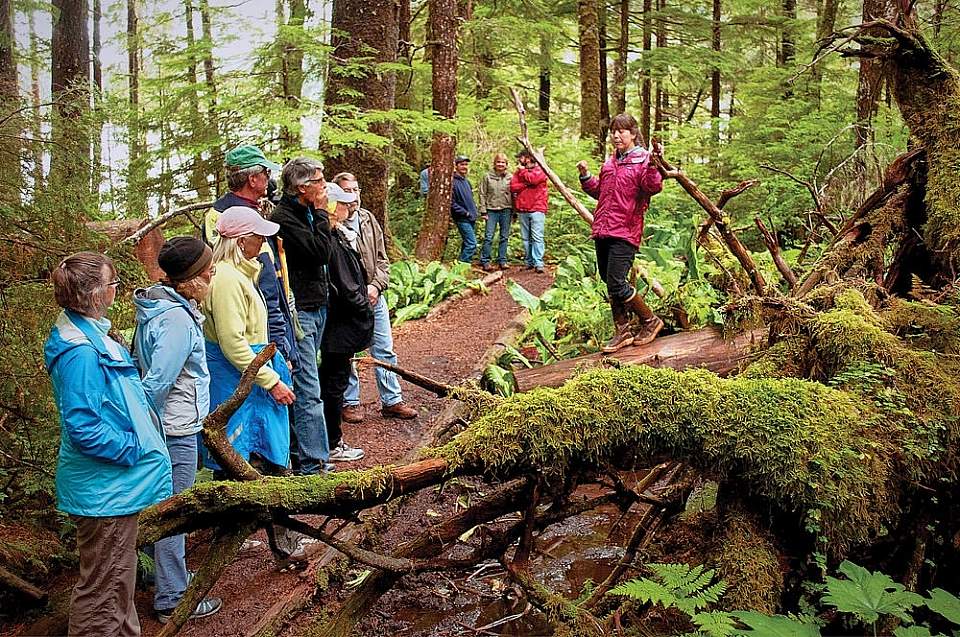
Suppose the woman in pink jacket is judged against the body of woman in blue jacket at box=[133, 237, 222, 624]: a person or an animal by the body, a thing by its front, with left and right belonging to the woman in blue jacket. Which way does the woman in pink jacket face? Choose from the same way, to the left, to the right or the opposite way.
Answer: the opposite way

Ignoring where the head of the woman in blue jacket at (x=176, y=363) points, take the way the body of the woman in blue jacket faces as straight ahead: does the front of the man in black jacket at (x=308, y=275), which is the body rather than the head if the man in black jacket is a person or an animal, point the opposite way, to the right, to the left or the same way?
the same way

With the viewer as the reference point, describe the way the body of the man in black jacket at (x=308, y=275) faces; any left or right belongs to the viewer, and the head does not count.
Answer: facing to the right of the viewer

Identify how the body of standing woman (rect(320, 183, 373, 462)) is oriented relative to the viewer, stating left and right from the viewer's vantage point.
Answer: facing to the right of the viewer

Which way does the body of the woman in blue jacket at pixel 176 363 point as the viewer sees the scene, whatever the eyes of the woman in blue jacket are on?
to the viewer's right

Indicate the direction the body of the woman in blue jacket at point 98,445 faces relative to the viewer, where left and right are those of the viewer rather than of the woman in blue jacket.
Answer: facing to the right of the viewer

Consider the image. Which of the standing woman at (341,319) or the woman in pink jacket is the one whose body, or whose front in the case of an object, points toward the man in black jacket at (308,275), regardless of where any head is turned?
the woman in pink jacket

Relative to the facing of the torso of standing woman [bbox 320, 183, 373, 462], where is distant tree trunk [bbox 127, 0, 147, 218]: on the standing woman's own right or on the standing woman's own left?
on the standing woman's own left

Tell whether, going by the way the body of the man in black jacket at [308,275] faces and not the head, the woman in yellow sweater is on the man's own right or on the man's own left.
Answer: on the man's own right

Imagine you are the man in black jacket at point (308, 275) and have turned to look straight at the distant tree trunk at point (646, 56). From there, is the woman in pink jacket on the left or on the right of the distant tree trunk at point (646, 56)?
right

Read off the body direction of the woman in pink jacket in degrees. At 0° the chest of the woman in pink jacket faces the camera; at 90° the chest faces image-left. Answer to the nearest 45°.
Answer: approximately 45°
